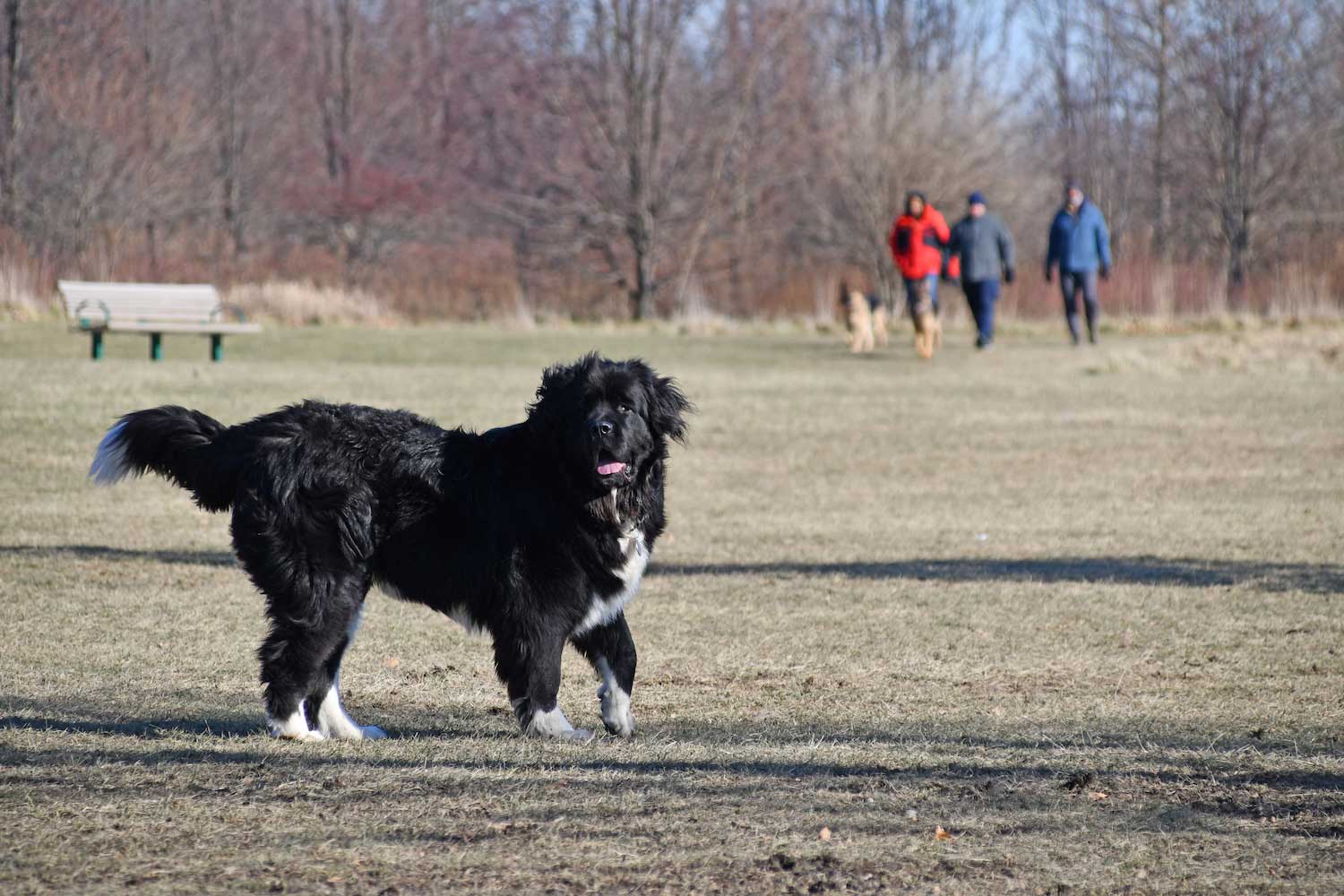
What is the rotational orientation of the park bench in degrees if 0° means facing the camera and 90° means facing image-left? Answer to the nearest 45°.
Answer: approximately 315°

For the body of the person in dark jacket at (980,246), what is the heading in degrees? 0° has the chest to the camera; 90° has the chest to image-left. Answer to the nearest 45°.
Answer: approximately 0°

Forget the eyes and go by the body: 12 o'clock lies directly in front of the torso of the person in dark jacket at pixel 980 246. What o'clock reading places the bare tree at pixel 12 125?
The bare tree is roughly at 4 o'clock from the person in dark jacket.

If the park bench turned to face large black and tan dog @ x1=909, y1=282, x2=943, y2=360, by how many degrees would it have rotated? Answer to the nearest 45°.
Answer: approximately 45° to its left

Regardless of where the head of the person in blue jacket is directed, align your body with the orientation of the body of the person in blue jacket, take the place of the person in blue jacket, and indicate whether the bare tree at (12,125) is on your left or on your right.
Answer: on your right

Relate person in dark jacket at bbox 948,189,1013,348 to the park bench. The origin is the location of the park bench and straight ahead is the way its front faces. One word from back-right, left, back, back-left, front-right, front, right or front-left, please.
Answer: front-left
